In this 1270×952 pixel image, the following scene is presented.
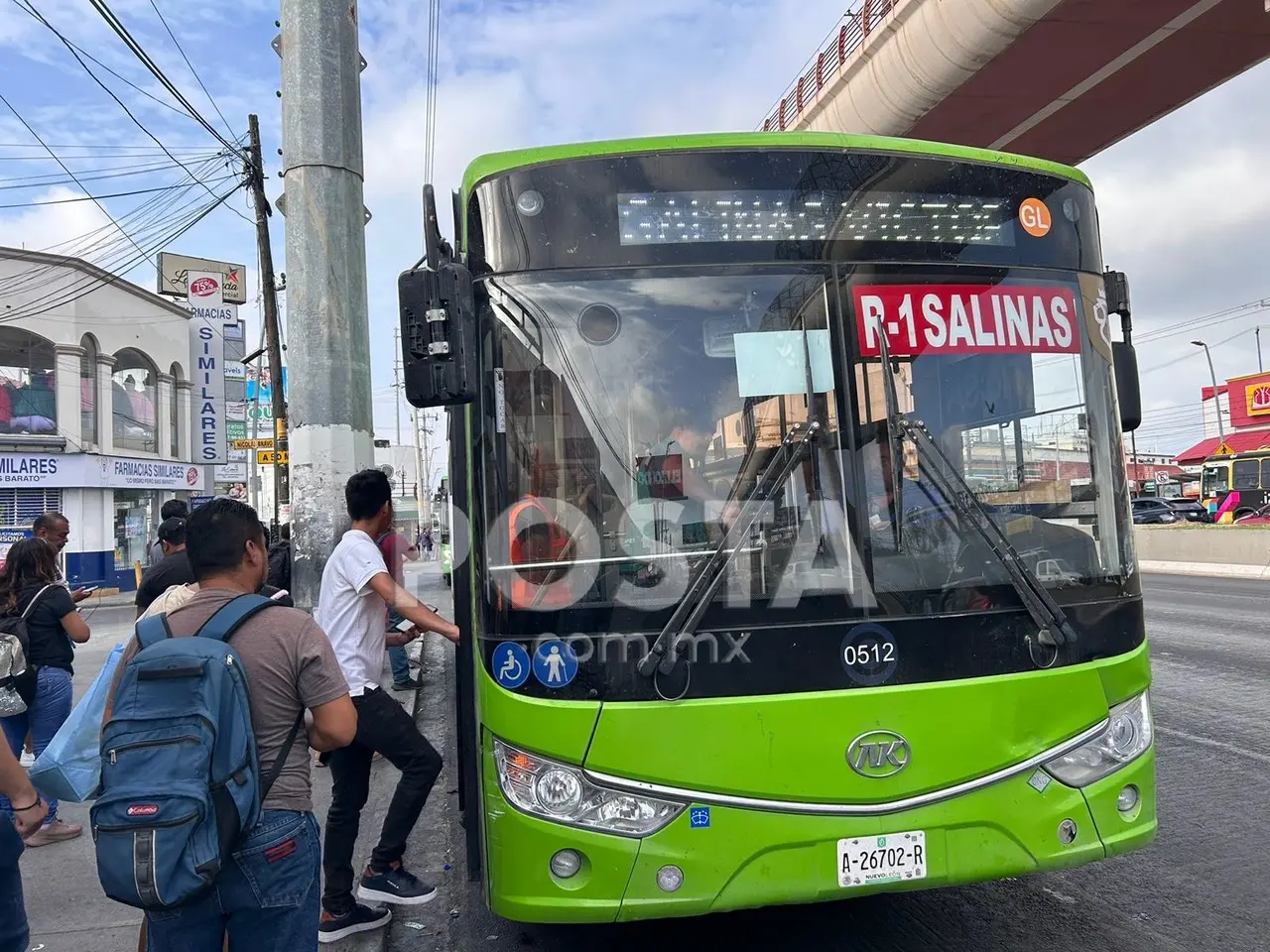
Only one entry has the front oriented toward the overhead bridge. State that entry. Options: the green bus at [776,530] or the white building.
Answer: the white building

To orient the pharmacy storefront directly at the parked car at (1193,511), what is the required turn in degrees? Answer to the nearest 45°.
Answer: approximately 45° to its left

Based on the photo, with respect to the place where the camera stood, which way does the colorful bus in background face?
facing to the left of the viewer

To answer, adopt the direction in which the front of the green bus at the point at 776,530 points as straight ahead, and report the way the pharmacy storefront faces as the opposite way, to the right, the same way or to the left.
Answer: to the left

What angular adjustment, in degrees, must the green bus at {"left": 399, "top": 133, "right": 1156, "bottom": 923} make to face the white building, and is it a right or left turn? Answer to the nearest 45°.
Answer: approximately 135° to its right

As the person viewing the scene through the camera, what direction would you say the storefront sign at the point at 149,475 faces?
facing the viewer and to the right of the viewer

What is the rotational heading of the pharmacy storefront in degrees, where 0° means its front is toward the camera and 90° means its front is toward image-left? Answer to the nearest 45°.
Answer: approximately 315°

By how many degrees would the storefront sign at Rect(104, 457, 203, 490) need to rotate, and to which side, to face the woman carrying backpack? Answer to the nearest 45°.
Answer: approximately 45° to its right

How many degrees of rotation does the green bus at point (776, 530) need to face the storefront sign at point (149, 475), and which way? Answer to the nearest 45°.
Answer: approximately 135° to its right

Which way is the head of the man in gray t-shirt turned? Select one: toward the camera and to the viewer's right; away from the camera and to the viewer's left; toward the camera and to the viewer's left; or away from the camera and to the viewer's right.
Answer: away from the camera and to the viewer's right

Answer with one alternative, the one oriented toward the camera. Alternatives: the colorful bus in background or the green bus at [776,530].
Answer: the green bus

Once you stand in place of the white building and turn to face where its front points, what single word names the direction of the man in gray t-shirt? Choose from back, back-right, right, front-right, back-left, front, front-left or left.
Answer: front-right

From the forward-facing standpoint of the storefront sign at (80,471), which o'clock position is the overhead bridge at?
The overhead bridge is roughly at 12 o'clock from the storefront sign.

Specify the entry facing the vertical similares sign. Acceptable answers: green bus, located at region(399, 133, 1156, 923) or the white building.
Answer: the white building

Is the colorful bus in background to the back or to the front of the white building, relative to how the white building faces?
to the front

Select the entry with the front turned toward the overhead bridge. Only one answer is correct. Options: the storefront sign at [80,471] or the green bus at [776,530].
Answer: the storefront sign

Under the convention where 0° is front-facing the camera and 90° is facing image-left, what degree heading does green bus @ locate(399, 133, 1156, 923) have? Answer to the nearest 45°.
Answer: approximately 0°
